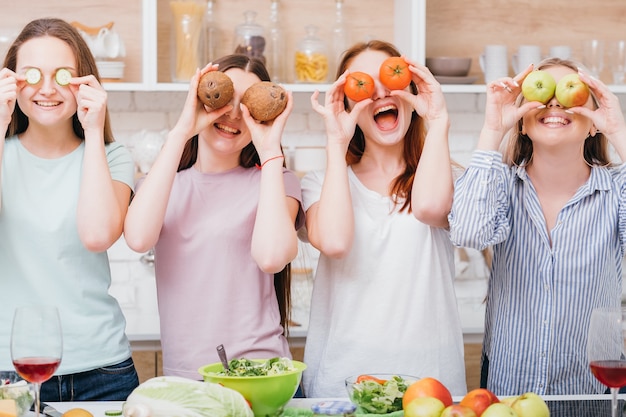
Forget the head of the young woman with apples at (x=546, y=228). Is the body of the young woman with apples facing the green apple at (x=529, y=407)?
yes

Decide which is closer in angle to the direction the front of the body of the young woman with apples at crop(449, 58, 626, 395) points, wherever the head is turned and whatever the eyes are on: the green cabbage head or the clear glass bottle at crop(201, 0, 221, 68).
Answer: the green cabbage head

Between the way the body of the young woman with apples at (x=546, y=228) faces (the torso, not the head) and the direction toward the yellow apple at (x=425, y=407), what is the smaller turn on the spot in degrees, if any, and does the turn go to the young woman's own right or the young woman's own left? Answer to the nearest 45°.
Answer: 0° — they already face it

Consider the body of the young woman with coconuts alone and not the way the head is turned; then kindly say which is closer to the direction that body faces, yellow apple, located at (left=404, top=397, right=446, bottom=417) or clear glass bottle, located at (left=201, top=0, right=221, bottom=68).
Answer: the yellow apple

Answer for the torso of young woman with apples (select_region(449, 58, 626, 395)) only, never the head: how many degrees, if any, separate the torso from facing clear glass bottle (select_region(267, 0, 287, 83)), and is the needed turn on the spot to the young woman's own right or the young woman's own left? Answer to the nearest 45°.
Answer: approximately 135° to the young woman's own right

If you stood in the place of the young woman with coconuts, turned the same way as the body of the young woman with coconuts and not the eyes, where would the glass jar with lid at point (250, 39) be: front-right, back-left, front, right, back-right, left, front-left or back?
back

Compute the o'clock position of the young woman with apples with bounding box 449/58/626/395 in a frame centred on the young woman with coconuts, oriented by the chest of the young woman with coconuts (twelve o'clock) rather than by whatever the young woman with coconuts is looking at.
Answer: The young woman with apples is roughly at 9 o'clock from the young woman with coconuts.

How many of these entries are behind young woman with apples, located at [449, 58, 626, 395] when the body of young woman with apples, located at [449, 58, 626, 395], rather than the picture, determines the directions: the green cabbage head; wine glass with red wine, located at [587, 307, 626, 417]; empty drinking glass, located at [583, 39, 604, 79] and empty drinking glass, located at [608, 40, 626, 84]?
2

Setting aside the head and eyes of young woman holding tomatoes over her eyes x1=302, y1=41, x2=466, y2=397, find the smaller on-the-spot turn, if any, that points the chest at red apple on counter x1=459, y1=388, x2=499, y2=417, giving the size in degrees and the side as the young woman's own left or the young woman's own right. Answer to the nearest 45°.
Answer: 0° — they already face it

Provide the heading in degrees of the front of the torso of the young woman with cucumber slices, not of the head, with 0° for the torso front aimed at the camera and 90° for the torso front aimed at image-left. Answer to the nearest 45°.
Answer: approximately 0°
